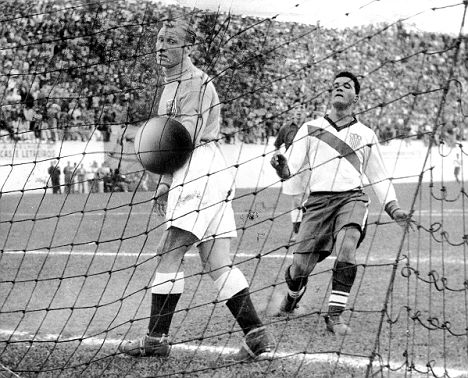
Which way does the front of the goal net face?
away from the camera

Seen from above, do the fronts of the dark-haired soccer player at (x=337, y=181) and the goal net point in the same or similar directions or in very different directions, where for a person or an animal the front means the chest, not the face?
very different directions

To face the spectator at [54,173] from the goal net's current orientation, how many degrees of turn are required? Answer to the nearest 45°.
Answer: approximately 45° to its left

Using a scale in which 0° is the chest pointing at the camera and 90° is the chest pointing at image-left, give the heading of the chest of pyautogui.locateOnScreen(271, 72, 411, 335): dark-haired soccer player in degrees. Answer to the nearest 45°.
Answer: approximately 0°

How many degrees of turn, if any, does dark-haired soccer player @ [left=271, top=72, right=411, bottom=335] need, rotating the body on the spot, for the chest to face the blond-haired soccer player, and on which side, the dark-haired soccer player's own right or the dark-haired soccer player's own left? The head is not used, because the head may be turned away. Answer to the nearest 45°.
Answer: approximately 45° to the dark-haired soccer player's own right
